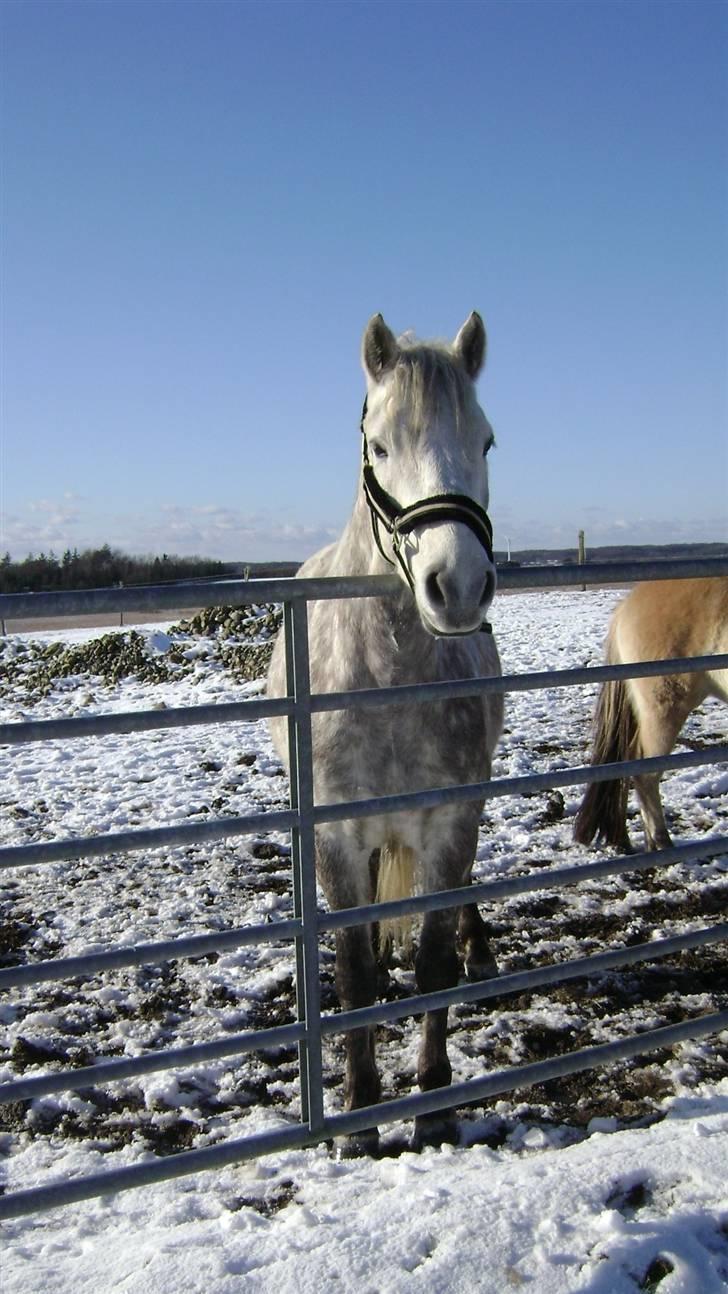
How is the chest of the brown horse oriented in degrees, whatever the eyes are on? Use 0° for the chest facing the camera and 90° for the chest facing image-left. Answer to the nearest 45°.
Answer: approximately 270°

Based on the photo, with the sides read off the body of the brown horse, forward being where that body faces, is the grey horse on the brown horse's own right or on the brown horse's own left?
on the brown horse's own right

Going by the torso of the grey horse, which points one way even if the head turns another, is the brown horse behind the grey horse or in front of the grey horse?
behind

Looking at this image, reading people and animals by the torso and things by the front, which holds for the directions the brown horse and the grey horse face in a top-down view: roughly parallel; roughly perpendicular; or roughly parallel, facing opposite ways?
roughly perpendicular

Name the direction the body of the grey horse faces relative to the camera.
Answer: toward the camera

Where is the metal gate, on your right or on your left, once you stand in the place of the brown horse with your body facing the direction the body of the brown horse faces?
on your right

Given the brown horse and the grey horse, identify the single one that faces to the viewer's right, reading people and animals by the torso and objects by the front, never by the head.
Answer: the brown horse

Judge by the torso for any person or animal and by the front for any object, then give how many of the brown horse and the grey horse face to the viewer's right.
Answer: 1
